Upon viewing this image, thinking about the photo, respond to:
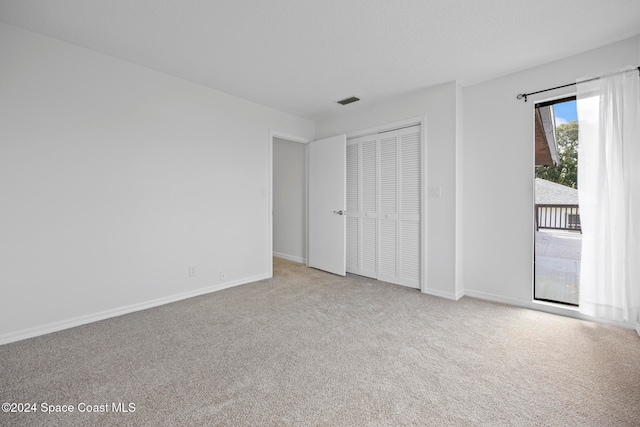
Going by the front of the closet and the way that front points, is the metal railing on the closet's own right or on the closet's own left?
on the closet's own left

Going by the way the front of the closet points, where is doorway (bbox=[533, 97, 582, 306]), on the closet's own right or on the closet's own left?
on the closet's own left

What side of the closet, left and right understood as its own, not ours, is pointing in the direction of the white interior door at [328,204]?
right

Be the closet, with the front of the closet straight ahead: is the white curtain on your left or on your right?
on your left
